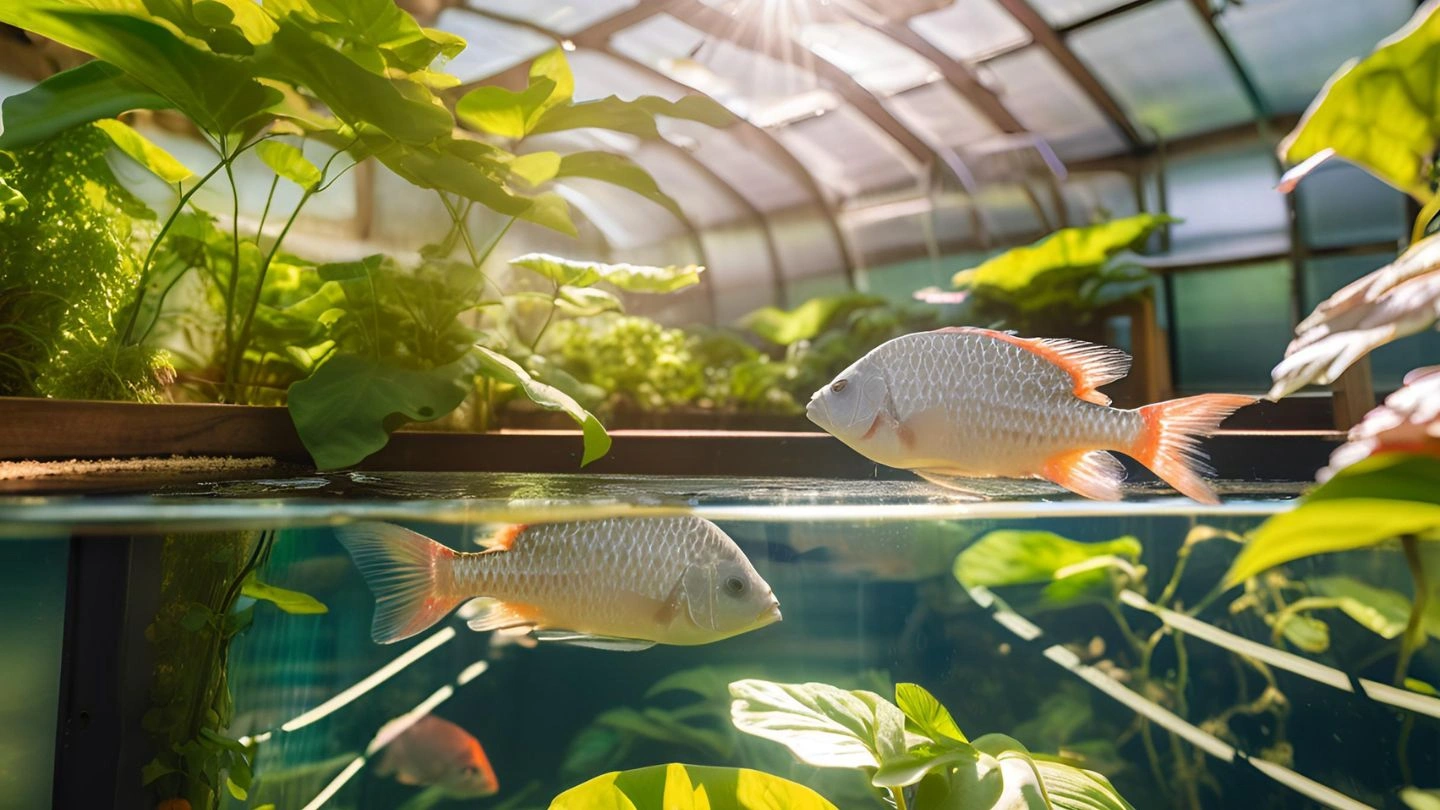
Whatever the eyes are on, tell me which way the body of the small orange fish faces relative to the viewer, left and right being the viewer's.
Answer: facing to the right of the viewer

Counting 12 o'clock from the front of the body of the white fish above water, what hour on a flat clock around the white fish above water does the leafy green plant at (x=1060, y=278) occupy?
The leafy green plant is roughly at 3 o'clock from the white fish above water.

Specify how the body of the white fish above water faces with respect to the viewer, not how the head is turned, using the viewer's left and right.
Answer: facing to the left of the viewer

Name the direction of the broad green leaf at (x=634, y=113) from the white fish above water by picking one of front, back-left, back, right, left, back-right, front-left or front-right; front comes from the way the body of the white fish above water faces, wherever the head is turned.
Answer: front

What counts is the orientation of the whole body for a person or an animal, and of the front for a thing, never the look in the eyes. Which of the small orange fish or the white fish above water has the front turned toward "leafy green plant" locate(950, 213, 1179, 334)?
the small orange fish

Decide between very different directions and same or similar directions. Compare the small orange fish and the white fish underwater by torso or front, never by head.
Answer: same or similar directions

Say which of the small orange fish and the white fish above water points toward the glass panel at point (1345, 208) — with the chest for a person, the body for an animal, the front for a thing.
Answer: the small orange fish

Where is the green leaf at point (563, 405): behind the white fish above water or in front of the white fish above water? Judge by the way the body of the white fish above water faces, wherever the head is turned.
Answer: in front

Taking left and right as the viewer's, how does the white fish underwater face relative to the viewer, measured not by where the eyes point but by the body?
facing to the right of the viewer

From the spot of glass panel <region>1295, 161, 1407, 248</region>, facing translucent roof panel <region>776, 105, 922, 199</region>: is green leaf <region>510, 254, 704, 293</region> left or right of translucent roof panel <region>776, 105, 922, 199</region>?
left

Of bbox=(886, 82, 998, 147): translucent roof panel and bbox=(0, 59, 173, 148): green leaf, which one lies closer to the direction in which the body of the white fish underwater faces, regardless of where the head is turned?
the translucent roof panel

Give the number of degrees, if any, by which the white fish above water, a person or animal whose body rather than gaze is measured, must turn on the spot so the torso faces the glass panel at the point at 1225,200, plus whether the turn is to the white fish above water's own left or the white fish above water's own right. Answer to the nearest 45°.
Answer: approximately 90° to the white fish above water's own right

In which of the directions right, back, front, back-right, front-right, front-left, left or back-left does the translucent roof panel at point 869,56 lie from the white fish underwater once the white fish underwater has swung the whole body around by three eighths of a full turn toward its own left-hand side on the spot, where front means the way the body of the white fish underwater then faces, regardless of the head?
right

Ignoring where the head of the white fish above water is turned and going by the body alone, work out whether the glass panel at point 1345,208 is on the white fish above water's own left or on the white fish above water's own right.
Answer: on the white fish above water's own right

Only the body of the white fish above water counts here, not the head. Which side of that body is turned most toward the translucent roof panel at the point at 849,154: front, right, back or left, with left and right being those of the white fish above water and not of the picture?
right

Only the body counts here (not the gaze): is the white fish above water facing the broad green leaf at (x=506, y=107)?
yes

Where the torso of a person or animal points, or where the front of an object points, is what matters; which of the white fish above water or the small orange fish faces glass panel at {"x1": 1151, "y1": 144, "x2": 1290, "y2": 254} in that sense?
the small orange fish
